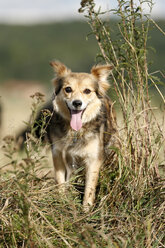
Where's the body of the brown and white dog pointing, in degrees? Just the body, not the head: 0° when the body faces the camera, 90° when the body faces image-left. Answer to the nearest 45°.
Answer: approximately 0°
